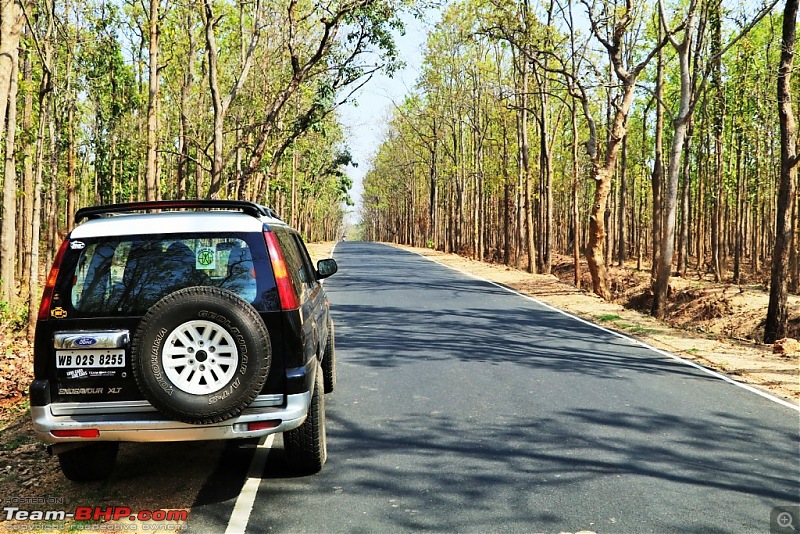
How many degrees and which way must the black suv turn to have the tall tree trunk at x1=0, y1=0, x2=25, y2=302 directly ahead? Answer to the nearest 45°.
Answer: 0° — it already faces it

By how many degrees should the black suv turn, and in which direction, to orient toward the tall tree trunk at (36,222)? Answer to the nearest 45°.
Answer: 0° — it already faces it

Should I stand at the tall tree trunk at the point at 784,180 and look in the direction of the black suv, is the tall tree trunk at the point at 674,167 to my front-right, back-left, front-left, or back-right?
back-right

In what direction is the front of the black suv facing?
away from the camera

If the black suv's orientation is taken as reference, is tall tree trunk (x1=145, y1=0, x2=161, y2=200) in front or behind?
in front

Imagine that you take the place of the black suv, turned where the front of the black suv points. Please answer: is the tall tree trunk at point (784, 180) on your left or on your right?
on your right
